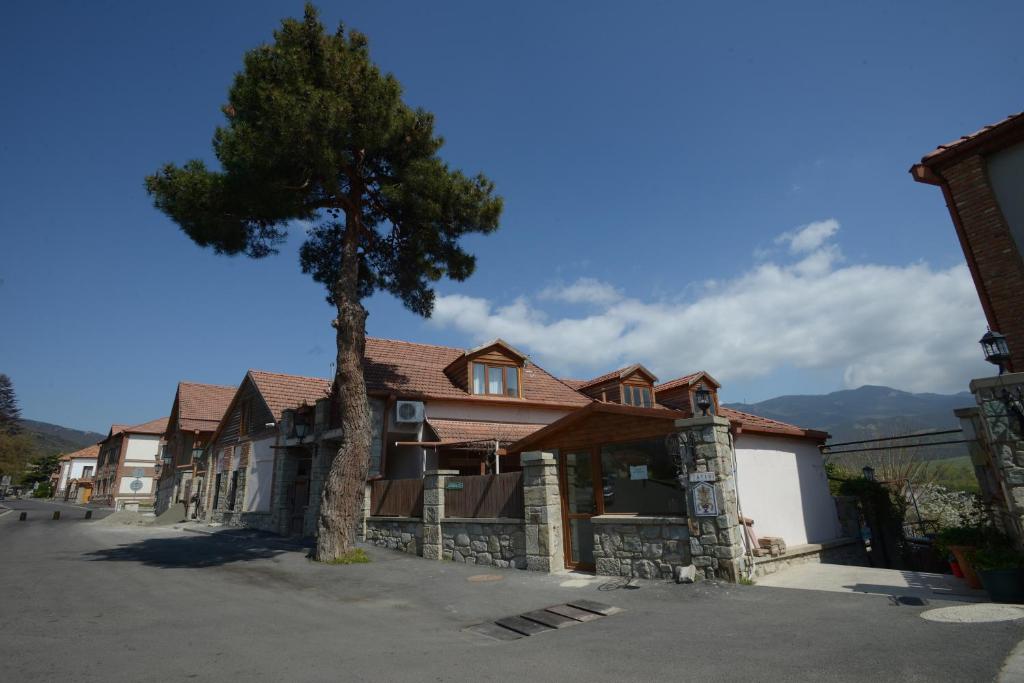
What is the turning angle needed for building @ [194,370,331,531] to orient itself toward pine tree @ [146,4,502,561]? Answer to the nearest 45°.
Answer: approximately 45° to its left

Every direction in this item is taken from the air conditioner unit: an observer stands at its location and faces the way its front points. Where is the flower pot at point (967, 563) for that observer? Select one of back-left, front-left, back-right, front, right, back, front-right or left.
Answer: front-left

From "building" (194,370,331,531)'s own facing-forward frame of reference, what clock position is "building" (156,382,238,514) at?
"building" (156,382,238,514) is roughly at 4 o'clock from "building" (194,370,331,531).

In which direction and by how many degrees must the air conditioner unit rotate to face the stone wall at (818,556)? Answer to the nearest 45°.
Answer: approximately 45° to its left

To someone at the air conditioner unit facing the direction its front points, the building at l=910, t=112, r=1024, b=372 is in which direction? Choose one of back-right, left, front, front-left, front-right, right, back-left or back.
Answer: front-left

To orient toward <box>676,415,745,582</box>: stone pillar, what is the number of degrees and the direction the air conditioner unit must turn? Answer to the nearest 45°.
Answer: approximately 45° to its left

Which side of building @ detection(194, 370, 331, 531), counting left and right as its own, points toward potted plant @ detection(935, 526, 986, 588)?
left

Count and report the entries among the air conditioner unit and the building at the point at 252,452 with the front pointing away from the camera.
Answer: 0

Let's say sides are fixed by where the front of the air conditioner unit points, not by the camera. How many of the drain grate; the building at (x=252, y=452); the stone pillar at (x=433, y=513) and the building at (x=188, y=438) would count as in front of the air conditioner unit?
2

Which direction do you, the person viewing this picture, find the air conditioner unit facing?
facing the viewer

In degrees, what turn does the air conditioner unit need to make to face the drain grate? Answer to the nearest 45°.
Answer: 0° — it already faces it

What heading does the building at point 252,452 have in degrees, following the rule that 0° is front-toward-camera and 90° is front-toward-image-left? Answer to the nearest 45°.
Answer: approximately 45°
